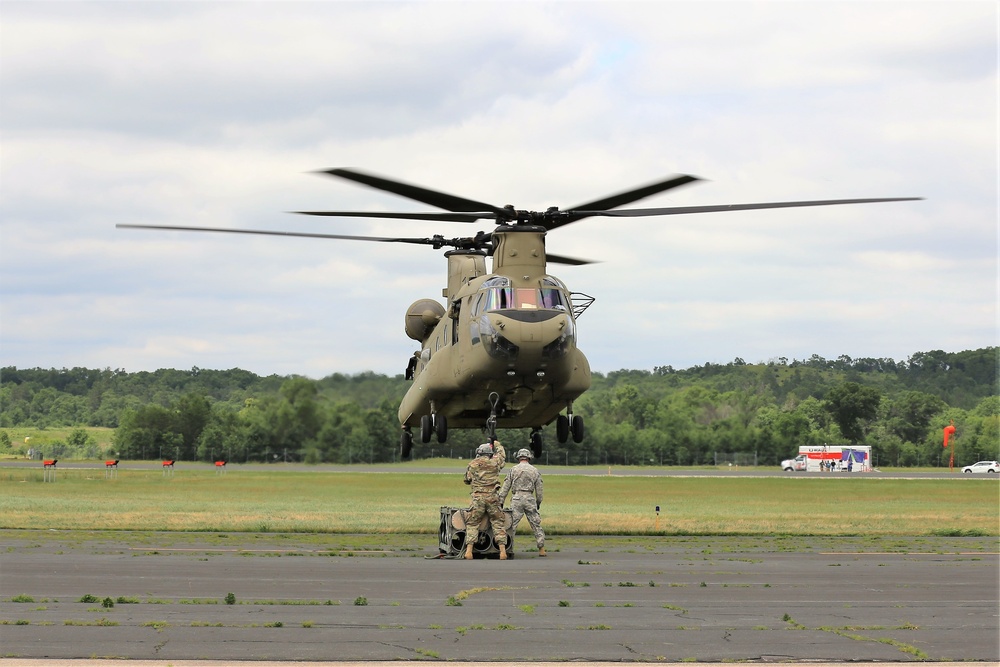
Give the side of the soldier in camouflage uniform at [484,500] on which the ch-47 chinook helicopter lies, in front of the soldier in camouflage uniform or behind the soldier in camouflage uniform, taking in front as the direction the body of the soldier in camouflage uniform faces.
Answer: in front

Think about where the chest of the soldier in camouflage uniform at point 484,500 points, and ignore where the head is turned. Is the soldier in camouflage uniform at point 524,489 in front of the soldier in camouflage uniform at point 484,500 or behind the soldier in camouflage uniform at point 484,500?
in front

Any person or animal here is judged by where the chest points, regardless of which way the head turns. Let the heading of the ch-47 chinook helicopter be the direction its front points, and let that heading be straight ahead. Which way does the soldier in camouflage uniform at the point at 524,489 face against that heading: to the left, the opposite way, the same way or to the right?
the opposite way

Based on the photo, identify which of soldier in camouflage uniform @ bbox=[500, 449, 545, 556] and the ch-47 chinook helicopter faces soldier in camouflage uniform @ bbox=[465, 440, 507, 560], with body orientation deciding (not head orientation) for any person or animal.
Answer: the ch-47 chinook helicopter

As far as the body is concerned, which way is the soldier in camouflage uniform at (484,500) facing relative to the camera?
away from the camera

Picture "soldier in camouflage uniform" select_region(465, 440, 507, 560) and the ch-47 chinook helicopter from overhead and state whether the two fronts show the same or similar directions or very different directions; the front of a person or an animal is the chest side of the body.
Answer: very different directions

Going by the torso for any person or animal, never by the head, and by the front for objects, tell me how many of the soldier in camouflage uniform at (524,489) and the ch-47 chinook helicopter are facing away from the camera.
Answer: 1

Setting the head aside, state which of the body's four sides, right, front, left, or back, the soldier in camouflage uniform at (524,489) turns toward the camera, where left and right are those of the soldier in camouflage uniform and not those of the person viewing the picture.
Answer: back
